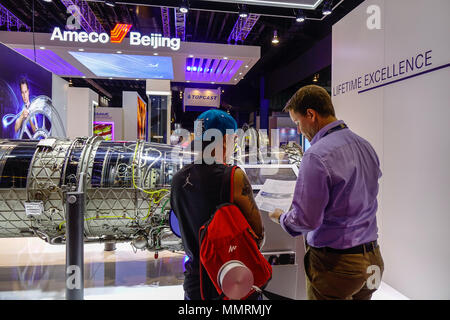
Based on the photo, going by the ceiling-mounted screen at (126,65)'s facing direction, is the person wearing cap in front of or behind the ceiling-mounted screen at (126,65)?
in front

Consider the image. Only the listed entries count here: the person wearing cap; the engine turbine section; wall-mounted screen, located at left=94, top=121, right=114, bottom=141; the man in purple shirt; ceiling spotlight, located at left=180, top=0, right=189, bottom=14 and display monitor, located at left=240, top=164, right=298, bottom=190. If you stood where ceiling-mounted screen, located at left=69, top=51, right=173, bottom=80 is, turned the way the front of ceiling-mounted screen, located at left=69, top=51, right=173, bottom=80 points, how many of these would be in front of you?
5

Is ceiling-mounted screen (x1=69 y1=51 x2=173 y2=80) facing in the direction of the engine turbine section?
yes

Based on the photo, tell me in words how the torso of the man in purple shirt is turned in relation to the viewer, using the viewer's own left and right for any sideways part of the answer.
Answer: facing away from the viewer and to the left of the viewer

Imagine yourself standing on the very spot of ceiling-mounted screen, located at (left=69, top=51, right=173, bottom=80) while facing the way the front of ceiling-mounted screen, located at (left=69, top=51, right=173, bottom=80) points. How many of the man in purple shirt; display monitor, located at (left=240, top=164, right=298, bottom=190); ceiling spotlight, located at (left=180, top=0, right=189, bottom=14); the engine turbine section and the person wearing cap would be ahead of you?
5

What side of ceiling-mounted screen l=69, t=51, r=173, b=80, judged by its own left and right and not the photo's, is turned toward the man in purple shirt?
front

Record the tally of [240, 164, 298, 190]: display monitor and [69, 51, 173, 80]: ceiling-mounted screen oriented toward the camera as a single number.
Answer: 2

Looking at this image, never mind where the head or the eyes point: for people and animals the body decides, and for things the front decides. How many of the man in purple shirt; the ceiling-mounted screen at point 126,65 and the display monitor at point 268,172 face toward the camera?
2

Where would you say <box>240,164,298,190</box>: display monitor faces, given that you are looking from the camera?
facing the viewer

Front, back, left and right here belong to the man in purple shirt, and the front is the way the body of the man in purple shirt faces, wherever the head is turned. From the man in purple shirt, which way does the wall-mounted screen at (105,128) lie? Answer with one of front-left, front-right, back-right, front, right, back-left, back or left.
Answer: front
